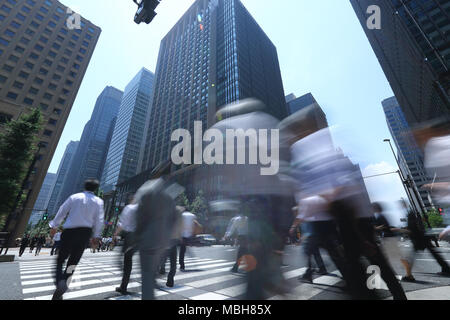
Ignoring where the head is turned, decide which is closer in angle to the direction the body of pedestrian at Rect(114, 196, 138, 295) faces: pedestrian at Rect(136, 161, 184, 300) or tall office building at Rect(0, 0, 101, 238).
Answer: the tall office building

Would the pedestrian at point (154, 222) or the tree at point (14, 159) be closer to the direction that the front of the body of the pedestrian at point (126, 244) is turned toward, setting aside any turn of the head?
the tree

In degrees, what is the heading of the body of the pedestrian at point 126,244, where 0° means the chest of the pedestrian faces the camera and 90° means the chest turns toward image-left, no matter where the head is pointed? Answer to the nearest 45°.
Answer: approximately 135°

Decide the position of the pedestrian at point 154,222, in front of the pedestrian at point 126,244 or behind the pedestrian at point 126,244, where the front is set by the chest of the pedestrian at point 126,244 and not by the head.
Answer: behind

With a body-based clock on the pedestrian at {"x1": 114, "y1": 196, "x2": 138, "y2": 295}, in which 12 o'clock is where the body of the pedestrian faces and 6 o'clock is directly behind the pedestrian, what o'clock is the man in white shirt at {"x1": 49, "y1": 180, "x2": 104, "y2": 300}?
The man in white shirt is roughly at 10 o'clock from the pedestrian.

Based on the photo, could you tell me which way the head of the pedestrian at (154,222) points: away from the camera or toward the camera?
away from the camera

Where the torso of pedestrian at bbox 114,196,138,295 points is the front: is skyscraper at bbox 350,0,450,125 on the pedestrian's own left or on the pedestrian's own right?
on the pedestrian's own right

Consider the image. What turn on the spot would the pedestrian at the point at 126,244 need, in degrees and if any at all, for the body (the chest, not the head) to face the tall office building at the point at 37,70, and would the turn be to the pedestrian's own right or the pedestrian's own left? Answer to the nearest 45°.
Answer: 0° — they already face it

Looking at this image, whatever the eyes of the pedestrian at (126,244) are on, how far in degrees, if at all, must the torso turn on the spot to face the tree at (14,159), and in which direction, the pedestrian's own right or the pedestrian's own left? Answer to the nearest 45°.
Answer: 0° — they already face it
